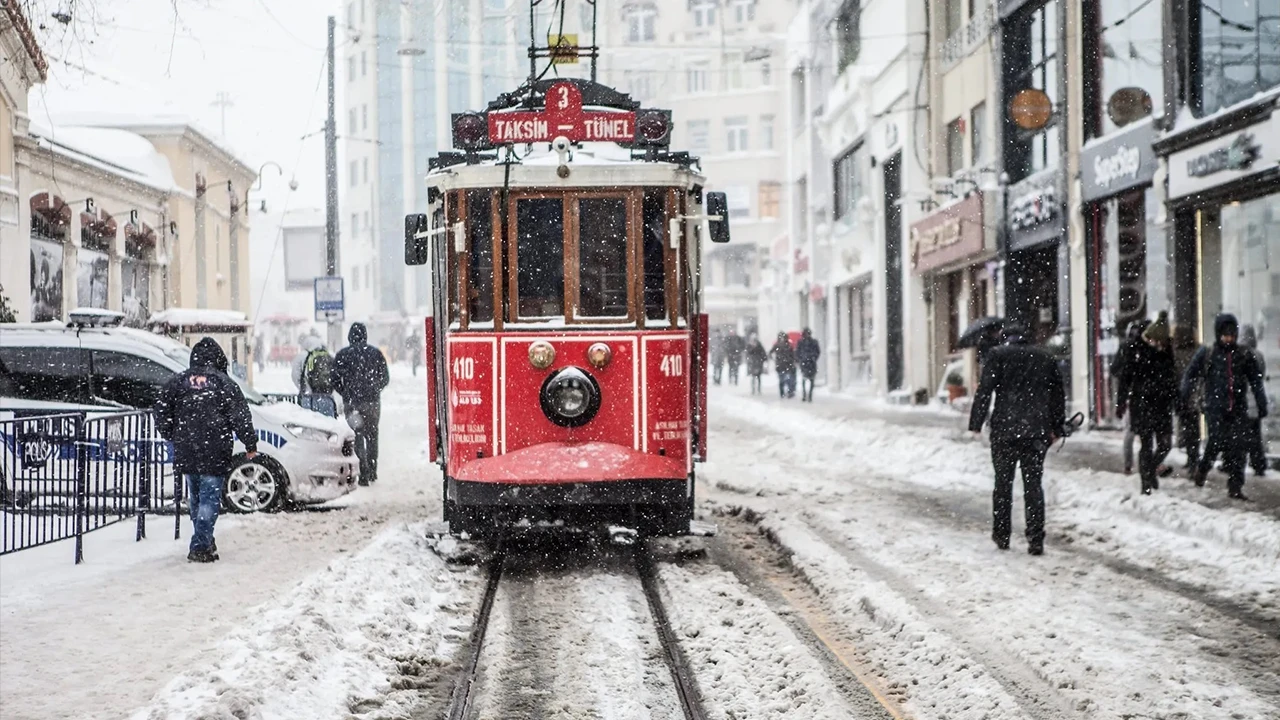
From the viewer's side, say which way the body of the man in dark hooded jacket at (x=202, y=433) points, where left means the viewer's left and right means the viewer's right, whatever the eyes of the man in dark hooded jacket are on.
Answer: facing away from the viewer

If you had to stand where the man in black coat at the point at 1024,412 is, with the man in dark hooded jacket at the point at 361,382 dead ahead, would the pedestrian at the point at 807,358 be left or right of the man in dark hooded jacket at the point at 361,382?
right

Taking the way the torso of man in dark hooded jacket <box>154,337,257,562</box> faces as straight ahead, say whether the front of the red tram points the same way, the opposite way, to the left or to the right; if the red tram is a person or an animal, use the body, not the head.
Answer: the opposite way

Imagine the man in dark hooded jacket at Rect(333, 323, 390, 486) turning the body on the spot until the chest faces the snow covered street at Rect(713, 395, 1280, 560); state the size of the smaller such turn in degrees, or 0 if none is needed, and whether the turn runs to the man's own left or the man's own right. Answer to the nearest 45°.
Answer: approximately 90° to the man's own right

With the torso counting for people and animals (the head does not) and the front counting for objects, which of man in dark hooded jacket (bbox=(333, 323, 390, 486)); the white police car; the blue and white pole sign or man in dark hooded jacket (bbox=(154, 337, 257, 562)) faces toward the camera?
the blue and white pole sign

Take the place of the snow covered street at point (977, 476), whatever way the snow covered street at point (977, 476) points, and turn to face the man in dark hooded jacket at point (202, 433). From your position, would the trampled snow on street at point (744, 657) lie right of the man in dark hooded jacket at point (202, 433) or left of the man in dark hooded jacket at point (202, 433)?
left

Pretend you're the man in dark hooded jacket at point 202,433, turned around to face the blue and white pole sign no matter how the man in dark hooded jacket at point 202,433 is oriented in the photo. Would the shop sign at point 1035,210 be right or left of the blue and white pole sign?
right

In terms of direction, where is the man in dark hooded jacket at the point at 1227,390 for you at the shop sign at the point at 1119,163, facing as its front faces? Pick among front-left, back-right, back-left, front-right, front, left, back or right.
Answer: front-left

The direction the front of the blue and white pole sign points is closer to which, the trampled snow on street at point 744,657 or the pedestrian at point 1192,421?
the trampled snow on street

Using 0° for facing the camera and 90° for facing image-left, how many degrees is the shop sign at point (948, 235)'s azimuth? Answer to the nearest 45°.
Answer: approximately 45°

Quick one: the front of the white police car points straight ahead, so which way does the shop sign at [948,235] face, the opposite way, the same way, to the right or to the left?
the opposite way

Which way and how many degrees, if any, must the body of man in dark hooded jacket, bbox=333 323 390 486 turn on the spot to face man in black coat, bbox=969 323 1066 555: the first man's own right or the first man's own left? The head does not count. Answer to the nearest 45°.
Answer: approximately 135° to the first man's own right

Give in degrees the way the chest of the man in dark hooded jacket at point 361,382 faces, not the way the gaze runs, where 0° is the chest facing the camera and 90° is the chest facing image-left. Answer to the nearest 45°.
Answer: approximately 180°

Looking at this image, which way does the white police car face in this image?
to the viewer's right

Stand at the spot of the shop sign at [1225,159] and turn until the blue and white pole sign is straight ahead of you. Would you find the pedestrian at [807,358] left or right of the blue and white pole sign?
right
